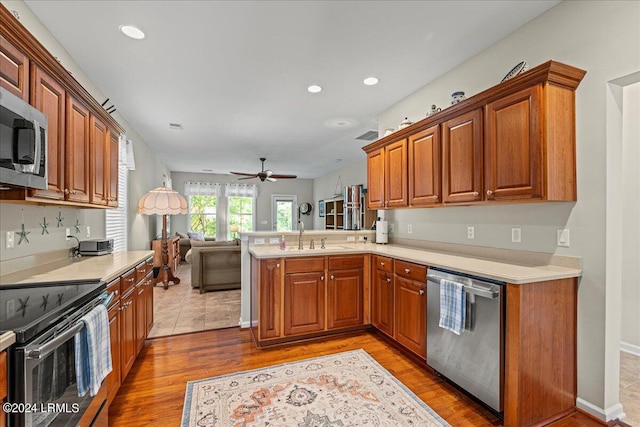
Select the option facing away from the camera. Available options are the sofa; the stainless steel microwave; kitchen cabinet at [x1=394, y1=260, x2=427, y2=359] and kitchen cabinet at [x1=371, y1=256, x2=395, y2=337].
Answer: the sofa

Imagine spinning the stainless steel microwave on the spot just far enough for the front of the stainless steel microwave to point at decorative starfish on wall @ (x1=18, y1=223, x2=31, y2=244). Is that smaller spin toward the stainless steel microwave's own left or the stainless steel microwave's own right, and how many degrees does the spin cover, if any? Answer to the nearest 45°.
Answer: approximately 135° to the stainless steel microwave's own left

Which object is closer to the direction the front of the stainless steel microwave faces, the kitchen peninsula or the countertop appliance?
the kitchen peninsula

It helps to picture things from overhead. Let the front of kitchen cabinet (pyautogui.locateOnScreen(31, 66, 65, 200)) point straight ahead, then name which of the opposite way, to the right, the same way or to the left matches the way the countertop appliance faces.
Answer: the same way

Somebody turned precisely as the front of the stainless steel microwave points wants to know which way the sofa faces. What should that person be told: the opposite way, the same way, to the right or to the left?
to the left

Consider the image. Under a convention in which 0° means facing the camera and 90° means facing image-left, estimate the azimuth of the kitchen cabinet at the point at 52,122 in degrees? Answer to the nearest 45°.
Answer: approximately 315°

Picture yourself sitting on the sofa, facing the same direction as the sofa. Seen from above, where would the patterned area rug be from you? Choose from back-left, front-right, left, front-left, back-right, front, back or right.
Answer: back

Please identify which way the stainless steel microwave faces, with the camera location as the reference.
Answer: facing the viewer and to the right of the viewer

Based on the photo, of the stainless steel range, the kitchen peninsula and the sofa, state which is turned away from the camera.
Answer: the sofa

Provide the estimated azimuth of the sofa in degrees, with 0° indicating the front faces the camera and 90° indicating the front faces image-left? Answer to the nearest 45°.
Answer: approximately 180°

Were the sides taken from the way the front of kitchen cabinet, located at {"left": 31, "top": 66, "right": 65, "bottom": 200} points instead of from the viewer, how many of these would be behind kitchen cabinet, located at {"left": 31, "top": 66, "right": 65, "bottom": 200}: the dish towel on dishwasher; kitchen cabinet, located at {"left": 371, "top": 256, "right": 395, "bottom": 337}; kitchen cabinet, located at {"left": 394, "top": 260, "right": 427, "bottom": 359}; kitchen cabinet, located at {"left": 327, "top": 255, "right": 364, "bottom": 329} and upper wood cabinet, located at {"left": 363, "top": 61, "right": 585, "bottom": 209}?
0

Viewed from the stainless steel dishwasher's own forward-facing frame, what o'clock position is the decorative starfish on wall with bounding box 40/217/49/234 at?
The decorative starfish on wall is roughly at 1 o'clock from the stainless steel dishwasher.

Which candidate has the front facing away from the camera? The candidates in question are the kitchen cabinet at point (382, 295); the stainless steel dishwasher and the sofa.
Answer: the sofa

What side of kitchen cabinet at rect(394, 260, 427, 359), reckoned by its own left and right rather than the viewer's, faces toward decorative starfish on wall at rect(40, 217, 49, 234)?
front

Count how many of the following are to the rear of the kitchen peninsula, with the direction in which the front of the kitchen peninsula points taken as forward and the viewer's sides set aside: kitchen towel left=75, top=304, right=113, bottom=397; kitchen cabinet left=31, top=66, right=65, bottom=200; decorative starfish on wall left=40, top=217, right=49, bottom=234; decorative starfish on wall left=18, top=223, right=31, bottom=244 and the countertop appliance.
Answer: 0

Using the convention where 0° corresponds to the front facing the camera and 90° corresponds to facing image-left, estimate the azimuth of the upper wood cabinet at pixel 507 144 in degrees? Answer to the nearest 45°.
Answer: approximately 45°

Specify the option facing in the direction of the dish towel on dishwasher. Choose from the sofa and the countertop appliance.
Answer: the countertop appliance

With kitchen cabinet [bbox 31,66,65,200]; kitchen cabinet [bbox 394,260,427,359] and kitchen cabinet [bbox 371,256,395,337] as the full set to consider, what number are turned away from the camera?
0

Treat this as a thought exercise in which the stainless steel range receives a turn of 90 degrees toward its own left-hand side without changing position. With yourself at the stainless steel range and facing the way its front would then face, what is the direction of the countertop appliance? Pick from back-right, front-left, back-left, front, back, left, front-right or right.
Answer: front-left

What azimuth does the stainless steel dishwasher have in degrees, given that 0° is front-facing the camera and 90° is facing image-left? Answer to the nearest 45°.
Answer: approximately 45°

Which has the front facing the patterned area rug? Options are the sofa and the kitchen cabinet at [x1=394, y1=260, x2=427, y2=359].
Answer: the kitchen cabinet
